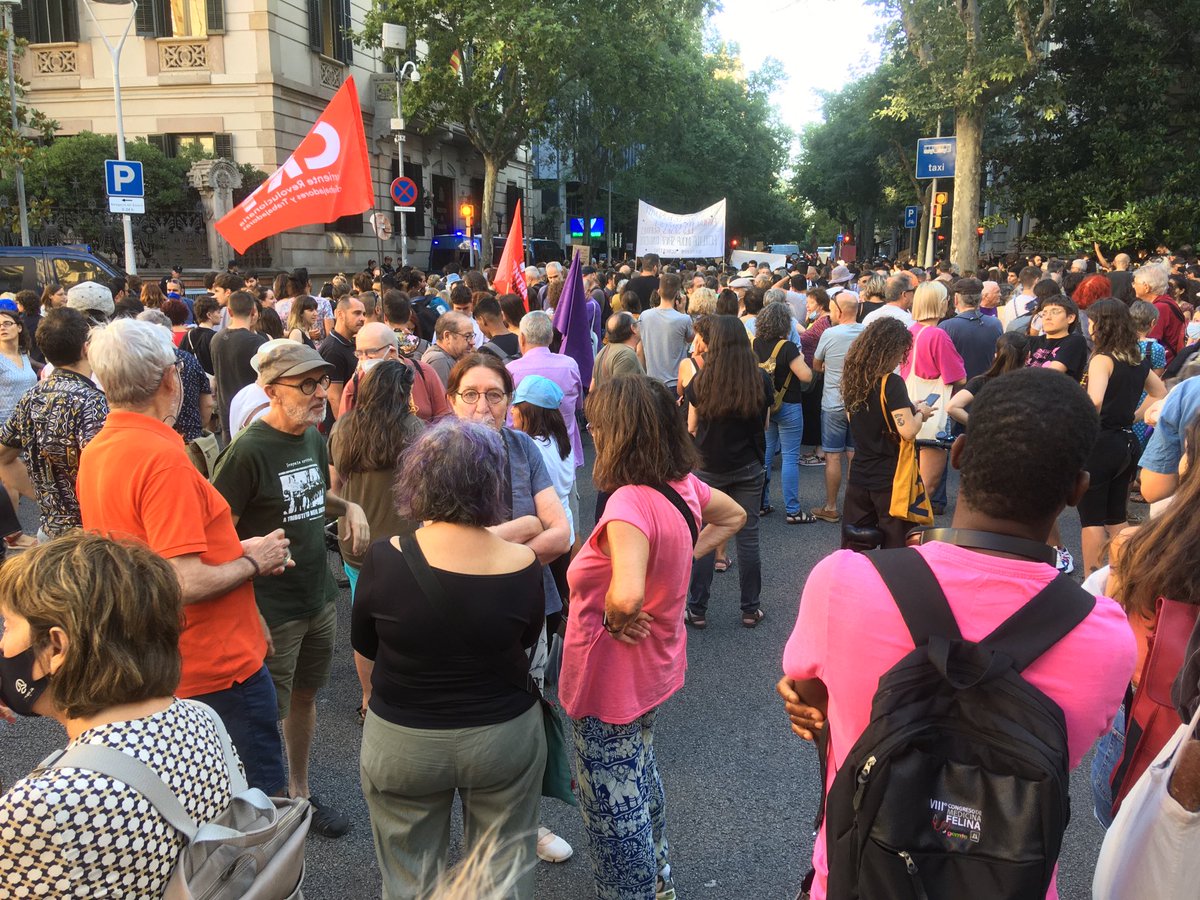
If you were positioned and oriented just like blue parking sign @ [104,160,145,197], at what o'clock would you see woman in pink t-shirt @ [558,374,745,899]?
The woman in pink t-shirt is roughly at 12 o'clock from the blue parking sign.

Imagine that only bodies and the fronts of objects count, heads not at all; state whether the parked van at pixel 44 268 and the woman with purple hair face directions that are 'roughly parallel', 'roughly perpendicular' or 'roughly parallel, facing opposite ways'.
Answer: roughly perpendicular

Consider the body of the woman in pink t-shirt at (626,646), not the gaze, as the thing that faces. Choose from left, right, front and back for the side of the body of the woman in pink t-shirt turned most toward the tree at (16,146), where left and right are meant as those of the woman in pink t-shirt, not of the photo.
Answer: front

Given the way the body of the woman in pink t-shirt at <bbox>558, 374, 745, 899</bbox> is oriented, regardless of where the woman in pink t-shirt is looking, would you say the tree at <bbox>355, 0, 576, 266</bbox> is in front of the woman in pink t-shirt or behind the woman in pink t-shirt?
in front

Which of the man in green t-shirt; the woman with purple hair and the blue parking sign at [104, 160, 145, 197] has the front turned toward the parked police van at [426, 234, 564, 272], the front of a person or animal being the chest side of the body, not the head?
the woman with purple hair

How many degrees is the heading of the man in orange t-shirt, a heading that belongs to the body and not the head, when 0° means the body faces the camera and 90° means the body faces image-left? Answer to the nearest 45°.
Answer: approximately 225°

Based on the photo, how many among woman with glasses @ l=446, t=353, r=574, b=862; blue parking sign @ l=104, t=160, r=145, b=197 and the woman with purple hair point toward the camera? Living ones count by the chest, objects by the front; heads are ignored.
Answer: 2

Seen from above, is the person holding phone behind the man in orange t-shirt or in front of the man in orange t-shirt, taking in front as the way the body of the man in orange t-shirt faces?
in front

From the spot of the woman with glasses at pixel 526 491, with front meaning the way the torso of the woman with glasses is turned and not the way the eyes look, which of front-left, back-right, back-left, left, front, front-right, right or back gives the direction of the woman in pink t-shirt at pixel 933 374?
back-left

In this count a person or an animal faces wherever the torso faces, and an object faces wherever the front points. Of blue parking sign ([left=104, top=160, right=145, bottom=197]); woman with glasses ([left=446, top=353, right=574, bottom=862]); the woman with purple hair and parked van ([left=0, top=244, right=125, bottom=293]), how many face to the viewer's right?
1

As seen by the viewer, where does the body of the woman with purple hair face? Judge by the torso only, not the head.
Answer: away from the camera

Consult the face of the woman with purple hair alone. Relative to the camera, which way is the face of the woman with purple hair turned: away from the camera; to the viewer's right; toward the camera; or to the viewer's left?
away from the camera

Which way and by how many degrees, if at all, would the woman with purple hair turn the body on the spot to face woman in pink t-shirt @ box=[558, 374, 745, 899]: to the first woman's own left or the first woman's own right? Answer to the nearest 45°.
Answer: approximately 45° to the first woman's own right
